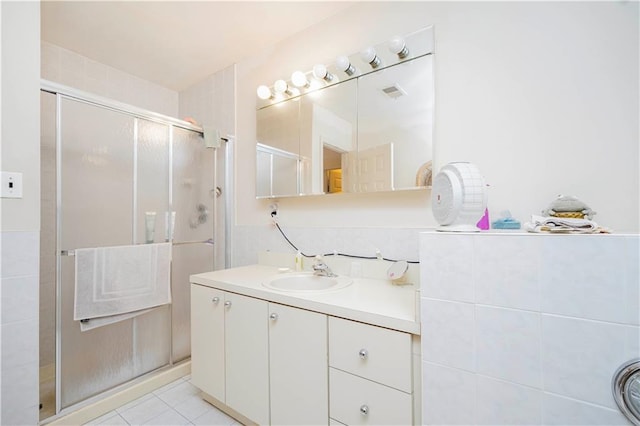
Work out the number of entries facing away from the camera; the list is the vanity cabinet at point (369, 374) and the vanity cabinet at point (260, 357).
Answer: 0

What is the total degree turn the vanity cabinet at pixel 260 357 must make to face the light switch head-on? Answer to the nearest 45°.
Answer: approximately 45° to its right

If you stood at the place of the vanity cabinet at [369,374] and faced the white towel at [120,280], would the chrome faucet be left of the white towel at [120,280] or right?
right

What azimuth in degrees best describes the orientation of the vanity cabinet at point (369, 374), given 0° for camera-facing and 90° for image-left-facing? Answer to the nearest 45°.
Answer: approximately 45°

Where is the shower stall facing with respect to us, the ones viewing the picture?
facing the viewer and to the right of the viewer

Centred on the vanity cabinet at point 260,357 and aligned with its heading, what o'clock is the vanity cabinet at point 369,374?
the vanity cabinet at point 369,374 is roughly at 9 o'clock from the vanity cabinet at point 260,357.

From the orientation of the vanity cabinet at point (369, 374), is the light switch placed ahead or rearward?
ahead

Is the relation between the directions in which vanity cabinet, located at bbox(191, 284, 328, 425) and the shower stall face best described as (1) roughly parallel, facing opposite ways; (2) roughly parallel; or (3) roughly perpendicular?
roughly perpendicular

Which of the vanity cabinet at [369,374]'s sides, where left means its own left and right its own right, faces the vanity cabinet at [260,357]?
right
